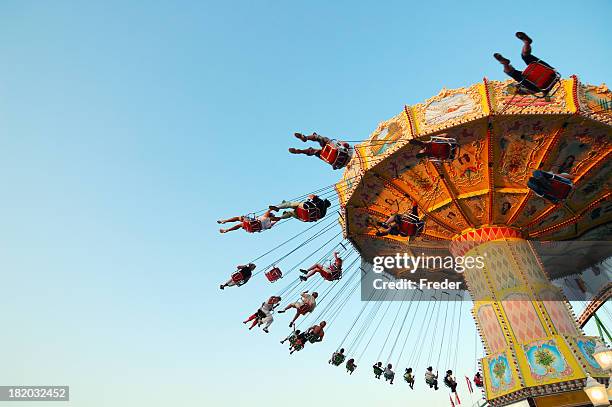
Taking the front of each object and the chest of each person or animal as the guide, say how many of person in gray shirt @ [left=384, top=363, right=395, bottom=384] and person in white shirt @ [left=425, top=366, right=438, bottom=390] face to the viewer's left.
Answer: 0

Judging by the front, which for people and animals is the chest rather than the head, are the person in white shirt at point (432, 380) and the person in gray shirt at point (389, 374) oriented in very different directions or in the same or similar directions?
same or similar directions
